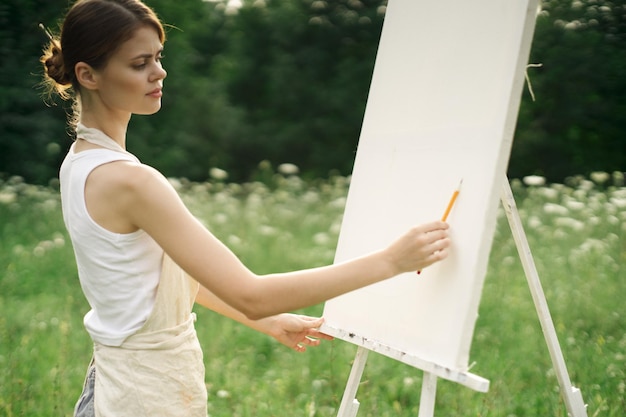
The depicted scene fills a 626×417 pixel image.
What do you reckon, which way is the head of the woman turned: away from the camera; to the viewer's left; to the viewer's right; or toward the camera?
to the viewer's right

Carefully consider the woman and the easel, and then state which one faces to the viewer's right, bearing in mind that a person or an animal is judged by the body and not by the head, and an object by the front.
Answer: the woman

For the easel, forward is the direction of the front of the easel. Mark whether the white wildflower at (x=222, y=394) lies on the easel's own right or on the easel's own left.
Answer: on the easel's own right

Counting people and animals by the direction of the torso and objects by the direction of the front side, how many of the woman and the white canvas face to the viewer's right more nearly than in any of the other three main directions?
1

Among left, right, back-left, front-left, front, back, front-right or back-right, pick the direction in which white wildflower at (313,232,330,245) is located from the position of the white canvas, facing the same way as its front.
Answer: back-right

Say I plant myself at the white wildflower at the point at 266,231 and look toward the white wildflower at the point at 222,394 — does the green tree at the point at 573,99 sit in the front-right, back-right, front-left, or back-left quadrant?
back-left

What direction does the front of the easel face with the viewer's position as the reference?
facing the viewer and to the left of the viewer

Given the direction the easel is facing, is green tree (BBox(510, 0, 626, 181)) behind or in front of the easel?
behind

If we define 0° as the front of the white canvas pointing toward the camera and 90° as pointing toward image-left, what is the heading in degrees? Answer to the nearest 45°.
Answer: approximately 45°

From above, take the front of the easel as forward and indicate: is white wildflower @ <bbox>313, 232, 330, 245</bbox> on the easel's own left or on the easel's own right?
on the easel's own right

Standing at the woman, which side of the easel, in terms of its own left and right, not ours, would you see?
front

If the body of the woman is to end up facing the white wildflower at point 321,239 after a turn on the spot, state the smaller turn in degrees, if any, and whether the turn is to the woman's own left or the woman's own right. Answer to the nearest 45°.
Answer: approximately 90° to the woman's own left

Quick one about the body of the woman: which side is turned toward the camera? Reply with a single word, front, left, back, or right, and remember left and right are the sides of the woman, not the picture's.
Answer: right
